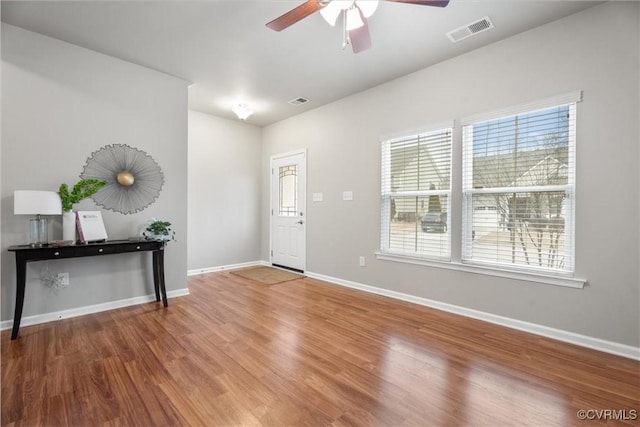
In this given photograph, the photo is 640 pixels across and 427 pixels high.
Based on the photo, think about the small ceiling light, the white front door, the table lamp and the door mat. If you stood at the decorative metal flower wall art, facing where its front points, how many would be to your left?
3

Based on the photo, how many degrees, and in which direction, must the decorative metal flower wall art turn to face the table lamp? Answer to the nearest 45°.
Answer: approximately 45° to its right

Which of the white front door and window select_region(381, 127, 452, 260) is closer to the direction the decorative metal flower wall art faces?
the window

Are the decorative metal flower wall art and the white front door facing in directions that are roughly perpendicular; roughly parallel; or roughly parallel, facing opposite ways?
roughly perpendicular

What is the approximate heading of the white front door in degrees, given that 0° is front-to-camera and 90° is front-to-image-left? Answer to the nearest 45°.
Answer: approximately 45°

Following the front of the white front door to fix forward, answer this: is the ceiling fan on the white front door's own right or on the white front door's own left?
on the white front door's own left
